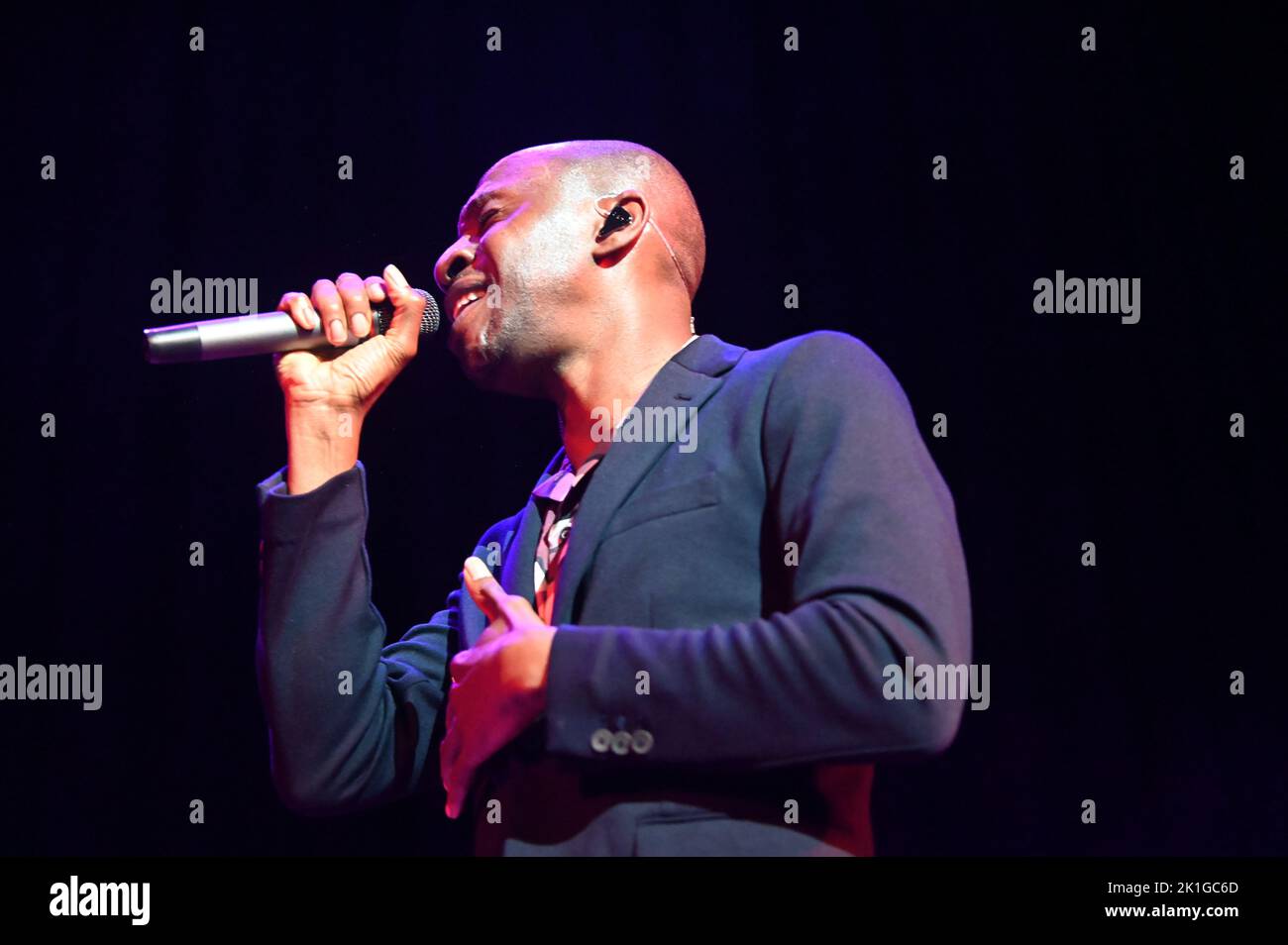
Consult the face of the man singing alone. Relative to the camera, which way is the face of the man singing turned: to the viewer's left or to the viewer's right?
to the viewer's left

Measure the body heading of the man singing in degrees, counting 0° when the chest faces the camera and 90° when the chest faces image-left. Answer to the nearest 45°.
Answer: approximately 45°
